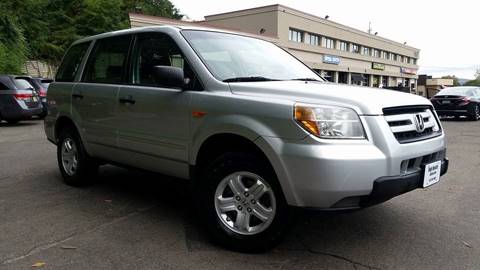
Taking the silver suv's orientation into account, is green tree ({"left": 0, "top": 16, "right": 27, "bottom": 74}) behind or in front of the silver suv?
behind

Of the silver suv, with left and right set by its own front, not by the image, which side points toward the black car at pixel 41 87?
back

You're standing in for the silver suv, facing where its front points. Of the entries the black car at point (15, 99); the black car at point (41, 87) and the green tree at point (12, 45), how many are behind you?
3

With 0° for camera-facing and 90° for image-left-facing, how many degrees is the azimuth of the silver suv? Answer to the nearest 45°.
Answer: approximately 315°

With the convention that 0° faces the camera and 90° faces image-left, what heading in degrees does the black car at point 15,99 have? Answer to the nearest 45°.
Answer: approximately 135°
